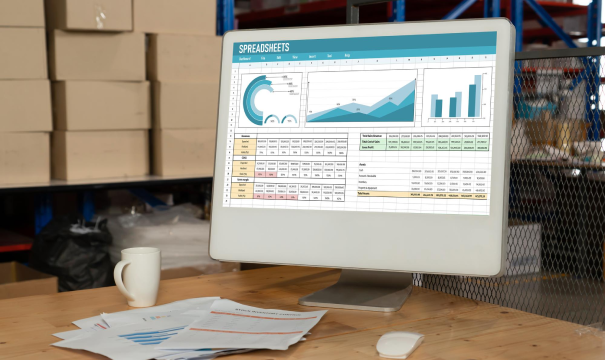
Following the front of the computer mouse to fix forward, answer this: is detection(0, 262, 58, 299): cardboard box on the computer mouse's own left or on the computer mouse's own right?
on the computer mouse's own left

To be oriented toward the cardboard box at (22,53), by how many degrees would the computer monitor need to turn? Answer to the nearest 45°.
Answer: approximately 90° to its right

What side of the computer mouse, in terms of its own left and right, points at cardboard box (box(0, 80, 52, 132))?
left

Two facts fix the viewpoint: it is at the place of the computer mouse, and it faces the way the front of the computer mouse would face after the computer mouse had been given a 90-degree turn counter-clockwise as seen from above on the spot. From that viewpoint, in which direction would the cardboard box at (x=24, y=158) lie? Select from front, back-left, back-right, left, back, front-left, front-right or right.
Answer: front

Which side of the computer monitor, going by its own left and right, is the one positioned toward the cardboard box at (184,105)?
right

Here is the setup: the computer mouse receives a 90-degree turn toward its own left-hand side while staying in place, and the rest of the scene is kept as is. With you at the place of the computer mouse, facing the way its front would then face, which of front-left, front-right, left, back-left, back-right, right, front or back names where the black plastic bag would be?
front

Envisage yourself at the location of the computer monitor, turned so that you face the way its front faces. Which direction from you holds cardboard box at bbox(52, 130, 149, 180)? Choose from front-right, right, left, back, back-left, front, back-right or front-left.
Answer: right

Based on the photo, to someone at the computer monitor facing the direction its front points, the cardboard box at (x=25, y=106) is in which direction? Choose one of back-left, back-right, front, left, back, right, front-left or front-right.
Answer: right

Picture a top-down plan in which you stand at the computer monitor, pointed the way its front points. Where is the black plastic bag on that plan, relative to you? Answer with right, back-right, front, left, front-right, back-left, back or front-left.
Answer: right

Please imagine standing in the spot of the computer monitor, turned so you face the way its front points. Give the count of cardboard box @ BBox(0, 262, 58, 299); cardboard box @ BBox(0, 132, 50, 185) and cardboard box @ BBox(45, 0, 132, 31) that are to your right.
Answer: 3

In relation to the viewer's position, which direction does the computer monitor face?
facing the viewer and to the left of the viewer

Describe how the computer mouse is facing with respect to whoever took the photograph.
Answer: facing away from the viewer and to the right of the viewer

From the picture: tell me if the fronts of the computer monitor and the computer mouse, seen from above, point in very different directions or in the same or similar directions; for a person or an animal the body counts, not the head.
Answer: very different directions
